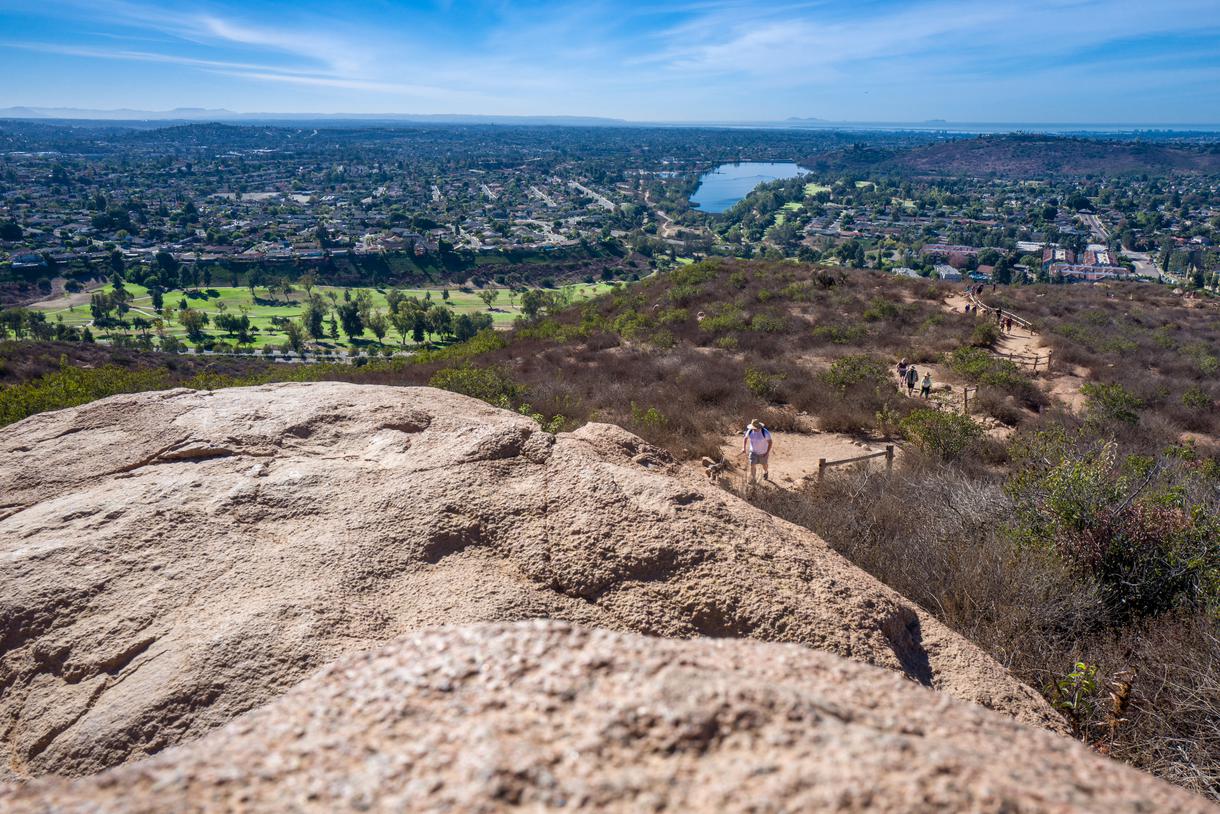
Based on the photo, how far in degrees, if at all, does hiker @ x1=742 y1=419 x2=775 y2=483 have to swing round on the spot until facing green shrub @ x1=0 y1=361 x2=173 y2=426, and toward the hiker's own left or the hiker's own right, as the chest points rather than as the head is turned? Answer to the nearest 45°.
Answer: approximately 90° to the hiker's own right

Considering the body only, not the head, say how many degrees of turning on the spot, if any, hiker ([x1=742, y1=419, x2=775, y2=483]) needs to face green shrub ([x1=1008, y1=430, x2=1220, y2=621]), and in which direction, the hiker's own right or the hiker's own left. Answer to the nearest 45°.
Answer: approximately 45° to the hiker's own left

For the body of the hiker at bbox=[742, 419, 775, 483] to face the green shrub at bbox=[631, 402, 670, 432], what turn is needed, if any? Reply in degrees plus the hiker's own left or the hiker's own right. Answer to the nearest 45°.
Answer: approximately 135° to the hiker's own right

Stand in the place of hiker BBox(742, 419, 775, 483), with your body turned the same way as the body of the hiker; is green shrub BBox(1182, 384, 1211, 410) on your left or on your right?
on your left

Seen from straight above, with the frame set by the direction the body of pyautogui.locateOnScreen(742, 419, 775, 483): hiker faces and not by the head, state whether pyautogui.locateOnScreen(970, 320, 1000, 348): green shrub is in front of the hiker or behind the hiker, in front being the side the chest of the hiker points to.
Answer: behind

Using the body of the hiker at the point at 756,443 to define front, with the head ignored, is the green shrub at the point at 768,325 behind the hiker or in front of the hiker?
behind

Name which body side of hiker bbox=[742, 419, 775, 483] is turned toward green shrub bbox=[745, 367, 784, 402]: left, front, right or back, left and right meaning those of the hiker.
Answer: back

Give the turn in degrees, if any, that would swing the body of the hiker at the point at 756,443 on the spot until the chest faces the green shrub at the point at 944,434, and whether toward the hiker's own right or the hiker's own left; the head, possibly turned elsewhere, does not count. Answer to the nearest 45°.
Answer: approximately 135° to the hiker's own left

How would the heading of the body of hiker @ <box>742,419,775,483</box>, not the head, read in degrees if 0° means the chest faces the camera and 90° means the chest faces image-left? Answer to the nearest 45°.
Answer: approximately 0°

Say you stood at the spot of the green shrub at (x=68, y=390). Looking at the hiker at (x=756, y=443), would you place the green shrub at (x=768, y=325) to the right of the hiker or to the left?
left

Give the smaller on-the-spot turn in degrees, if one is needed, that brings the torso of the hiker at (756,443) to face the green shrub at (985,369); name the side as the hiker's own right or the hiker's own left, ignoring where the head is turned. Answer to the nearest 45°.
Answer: approximately 135° to the hiker's own left

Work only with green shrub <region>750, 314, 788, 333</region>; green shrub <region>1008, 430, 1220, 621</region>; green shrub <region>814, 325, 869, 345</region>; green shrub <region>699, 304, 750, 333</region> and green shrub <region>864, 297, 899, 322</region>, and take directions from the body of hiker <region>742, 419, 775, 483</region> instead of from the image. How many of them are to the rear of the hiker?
4

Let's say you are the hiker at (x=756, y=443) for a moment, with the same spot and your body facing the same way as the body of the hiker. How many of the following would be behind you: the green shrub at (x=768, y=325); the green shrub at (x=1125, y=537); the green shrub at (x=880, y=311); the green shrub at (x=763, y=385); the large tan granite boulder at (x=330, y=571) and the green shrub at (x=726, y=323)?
4
